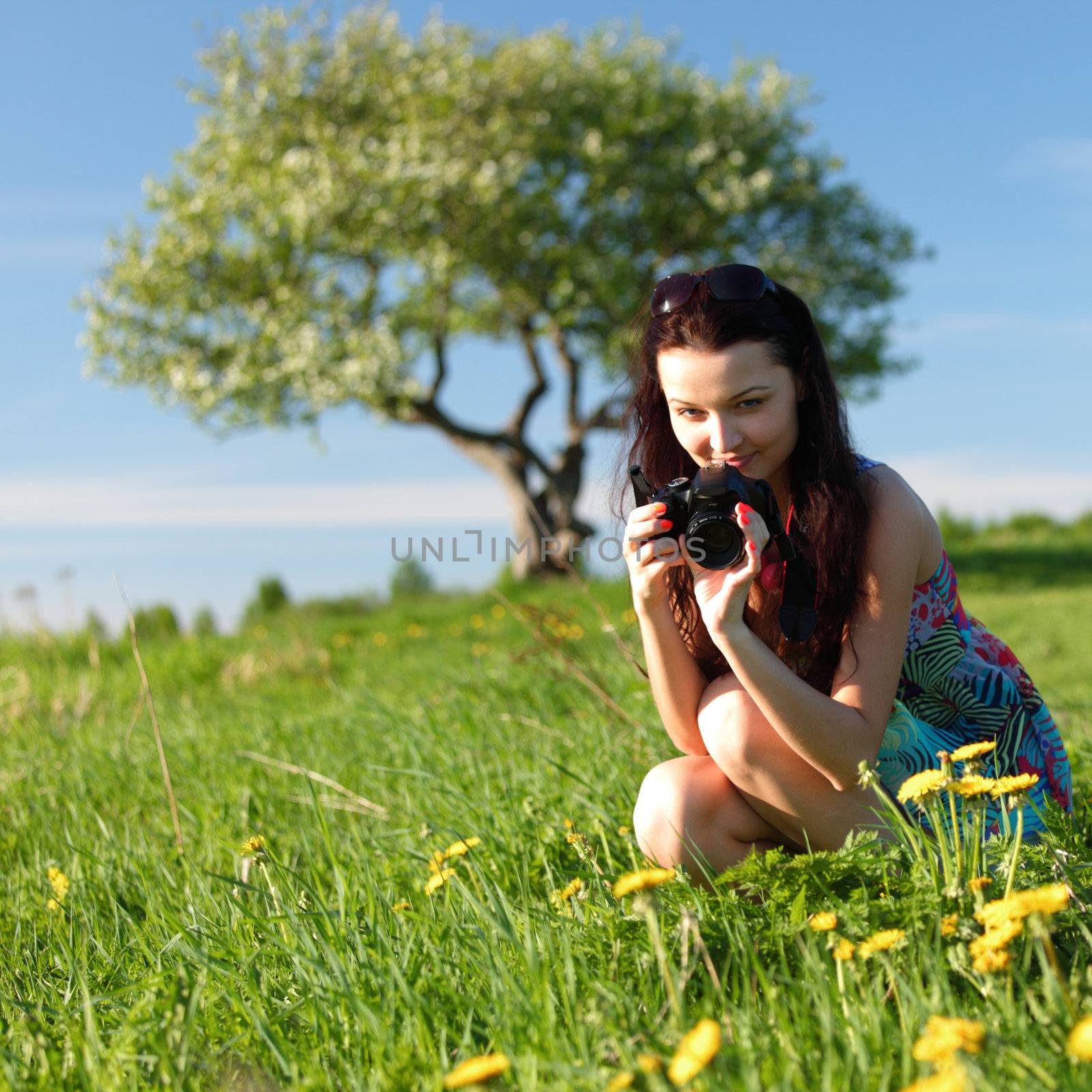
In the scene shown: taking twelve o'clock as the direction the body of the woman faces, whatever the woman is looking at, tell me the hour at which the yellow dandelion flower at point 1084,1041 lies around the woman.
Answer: The yellow dandelion flower is roughly at 10 o'clock from the woman.

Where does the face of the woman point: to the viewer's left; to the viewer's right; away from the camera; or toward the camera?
toward the camera

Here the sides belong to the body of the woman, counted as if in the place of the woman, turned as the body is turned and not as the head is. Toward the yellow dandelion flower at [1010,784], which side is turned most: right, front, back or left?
left

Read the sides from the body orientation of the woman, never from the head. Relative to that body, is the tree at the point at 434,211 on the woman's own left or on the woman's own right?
on the woman's own right

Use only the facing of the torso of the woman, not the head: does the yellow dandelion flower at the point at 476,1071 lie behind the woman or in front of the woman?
in front

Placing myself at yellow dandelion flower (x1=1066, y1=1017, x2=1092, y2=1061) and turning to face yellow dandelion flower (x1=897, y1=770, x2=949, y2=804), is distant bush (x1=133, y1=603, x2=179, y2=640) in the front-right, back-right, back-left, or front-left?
front-left

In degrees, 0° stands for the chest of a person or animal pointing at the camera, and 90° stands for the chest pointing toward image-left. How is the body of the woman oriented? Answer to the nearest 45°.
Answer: approximately 45°

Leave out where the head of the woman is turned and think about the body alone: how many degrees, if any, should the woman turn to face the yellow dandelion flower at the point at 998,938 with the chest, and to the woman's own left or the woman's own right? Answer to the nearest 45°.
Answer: approximately 45° to the woman's own left
